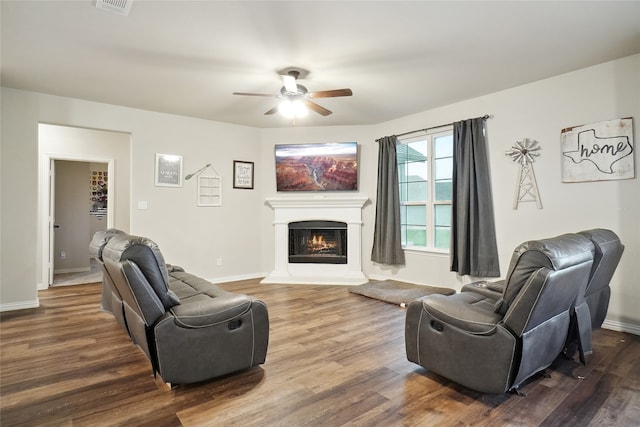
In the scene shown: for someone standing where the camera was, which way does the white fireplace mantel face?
facing the viewer

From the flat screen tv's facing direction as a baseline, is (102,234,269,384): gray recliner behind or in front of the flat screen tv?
in front

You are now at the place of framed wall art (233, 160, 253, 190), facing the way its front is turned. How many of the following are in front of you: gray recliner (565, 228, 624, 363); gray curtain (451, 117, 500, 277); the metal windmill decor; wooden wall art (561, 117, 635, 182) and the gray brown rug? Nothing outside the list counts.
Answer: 5

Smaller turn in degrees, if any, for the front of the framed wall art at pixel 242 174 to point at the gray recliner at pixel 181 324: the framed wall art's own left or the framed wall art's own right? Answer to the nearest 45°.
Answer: approximately 45° to the framed wall art's own right

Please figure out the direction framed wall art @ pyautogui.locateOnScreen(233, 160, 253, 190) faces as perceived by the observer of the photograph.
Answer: facing the viewer and to the right of the viewer

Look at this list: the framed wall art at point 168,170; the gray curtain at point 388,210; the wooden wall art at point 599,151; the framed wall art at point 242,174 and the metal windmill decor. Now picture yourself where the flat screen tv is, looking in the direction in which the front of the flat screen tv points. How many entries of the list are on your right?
2

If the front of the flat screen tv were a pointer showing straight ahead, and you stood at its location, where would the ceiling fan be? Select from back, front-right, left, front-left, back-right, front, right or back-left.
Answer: front

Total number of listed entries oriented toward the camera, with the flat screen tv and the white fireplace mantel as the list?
2

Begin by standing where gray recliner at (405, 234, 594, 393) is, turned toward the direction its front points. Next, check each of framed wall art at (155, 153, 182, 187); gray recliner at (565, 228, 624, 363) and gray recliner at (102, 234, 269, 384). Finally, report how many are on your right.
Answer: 1

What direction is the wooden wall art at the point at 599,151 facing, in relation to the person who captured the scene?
facing the viewer and to the left of the viewer

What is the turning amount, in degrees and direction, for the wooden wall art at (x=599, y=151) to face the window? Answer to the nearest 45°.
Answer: approximately 45° to its right

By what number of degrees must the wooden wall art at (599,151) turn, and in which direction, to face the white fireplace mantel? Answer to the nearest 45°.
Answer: approximately 45° to its right

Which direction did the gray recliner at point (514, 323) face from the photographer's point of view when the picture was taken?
facing away from the viewer and to the left of the viewer

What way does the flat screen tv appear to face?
toward the camera

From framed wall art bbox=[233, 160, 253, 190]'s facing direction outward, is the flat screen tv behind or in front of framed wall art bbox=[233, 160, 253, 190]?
in front

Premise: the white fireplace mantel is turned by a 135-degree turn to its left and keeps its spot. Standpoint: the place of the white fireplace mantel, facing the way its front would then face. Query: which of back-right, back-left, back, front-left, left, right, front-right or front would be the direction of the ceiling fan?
back-right

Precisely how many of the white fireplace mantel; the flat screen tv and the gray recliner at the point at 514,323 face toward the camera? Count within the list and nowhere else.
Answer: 2

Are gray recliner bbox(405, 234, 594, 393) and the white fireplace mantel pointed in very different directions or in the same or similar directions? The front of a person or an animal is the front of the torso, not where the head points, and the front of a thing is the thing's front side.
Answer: very different directions
